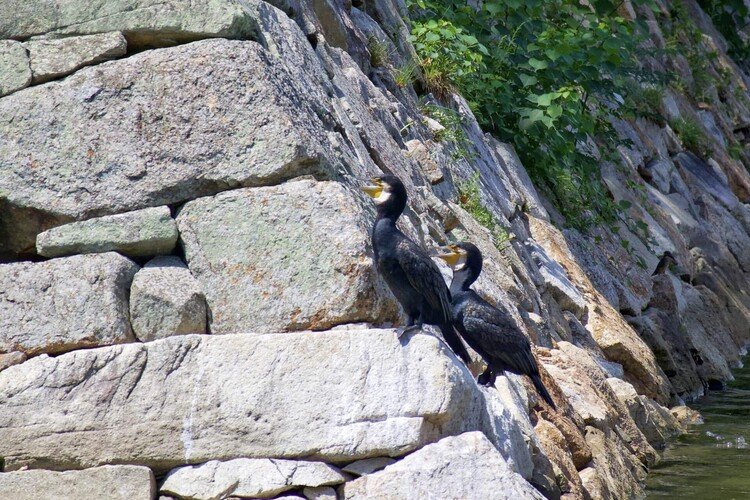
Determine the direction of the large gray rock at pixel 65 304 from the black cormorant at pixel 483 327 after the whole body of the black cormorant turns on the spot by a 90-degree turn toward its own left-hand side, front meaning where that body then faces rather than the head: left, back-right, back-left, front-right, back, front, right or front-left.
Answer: front-right

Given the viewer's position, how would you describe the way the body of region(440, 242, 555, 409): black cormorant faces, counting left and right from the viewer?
facing to the left of the viewer

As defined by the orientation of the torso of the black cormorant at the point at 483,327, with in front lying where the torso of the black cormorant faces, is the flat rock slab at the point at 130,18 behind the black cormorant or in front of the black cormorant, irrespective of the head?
in front

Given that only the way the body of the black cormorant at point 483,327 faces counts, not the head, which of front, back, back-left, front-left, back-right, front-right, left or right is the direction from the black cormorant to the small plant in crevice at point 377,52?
front-right
